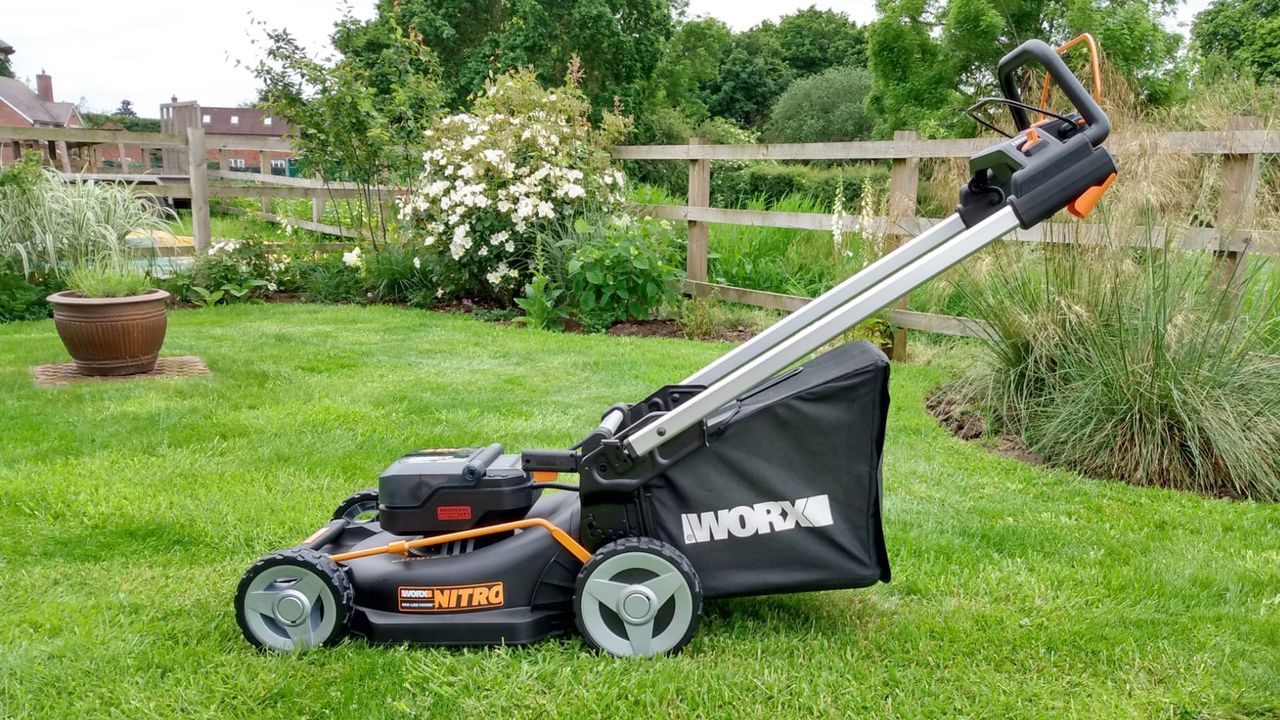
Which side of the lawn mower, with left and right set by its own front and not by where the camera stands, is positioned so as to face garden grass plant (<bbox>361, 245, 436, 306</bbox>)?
right

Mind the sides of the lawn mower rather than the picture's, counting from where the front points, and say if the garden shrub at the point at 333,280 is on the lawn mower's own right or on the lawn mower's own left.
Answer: on the lawn mower's own right

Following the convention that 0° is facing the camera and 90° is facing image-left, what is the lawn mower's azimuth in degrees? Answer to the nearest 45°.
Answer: approximately 90°

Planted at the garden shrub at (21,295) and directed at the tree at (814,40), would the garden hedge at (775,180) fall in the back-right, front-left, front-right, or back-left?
front-right

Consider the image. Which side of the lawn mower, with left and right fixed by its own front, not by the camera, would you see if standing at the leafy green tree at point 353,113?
right

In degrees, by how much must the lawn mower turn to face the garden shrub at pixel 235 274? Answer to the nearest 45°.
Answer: approximately 45° to its right

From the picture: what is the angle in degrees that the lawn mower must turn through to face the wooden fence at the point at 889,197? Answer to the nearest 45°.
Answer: approximately 90° to its right

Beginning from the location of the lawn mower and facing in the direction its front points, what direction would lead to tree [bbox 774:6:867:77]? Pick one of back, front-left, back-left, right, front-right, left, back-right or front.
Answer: right

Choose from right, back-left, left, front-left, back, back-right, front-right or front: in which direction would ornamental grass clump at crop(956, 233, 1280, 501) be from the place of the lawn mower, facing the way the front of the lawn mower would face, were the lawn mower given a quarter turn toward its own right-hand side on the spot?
front-right

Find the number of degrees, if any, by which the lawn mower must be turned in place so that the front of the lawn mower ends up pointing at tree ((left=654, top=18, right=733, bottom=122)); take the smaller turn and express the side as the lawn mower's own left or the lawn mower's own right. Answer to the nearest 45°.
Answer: approximately 90° to the lawn mower's own right

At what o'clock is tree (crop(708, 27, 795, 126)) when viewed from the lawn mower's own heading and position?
The tree is roughly at 3 o'clock from the lawn mower.

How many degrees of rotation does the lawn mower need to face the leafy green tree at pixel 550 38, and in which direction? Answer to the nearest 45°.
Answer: approximately 90° to its right

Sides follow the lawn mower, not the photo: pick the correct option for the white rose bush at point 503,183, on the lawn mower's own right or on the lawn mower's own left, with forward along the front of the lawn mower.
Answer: on the lawn mower's own right

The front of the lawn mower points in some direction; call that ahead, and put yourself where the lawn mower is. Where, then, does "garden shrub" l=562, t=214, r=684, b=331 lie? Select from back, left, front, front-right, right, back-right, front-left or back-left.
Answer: right
